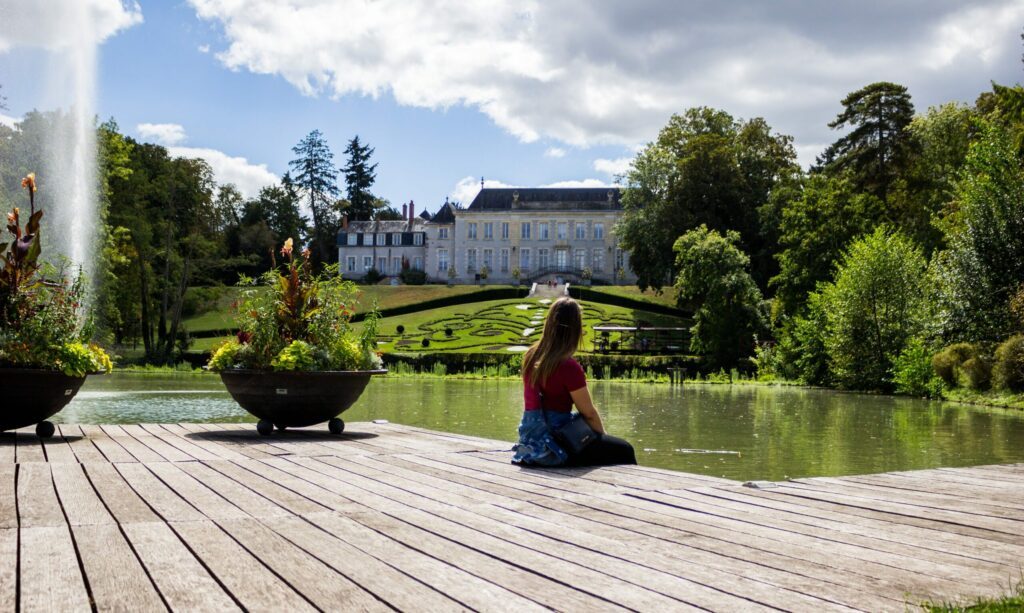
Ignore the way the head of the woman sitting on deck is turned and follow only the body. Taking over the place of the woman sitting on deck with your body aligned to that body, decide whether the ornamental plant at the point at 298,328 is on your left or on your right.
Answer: on your left

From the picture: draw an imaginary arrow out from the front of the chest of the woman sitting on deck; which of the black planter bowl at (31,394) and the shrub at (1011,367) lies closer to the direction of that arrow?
the shrub

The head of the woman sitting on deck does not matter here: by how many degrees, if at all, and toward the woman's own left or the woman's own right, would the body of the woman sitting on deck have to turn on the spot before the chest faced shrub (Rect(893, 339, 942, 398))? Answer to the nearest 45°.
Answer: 0° — they already face it

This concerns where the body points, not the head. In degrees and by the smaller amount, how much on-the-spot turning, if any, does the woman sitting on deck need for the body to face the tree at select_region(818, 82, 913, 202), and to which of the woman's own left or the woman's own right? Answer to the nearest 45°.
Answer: approximately 45° to the woman's own left

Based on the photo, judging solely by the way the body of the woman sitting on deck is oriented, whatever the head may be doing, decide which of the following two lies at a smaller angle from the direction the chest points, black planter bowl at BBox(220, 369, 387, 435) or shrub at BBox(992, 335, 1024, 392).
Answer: the shrub

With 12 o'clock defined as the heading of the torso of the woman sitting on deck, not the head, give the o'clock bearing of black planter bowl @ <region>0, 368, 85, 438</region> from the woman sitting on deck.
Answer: The black planter bowl is roughly at 8 o'clock from the woman sitting on deck.

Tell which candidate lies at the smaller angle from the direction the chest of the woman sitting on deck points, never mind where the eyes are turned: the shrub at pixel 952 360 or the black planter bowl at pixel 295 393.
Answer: the shrub

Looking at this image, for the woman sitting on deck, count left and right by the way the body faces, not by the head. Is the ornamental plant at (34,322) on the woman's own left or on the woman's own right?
on the woman's own left

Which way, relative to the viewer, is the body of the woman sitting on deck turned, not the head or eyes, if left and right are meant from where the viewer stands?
facing away from the viewer and to the right of the viewer
